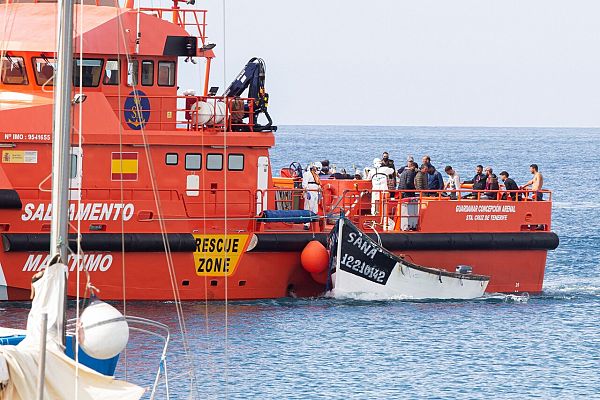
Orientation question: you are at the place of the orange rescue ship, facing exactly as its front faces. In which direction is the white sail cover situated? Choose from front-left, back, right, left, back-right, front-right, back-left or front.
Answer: left

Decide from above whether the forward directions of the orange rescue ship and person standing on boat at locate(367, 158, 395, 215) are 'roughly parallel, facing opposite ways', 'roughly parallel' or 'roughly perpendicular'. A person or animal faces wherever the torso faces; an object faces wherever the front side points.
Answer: roughly perpendicular

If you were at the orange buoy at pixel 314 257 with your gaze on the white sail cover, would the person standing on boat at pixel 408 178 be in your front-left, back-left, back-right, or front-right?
back-left

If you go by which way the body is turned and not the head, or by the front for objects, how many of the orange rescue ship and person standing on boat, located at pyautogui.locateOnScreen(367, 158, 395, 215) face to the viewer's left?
1

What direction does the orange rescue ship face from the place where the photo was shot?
facing to the left of the viewer

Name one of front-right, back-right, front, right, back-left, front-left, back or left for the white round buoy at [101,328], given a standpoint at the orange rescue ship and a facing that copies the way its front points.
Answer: left

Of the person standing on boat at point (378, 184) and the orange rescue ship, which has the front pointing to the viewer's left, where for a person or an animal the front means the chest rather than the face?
the orange rescue ship
